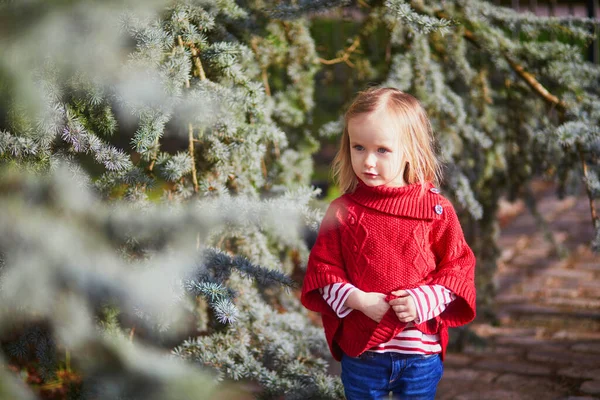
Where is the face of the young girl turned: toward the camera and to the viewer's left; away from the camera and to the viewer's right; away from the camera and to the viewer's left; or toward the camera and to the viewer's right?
toward the camera and to the viewer's left

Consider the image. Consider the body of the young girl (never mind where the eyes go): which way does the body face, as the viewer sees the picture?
toward the camera
